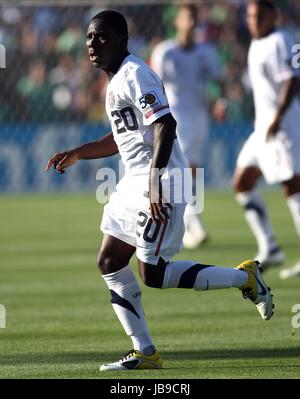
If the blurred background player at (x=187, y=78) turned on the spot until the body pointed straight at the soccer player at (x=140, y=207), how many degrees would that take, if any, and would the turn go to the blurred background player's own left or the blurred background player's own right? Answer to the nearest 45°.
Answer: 0° — they already face them

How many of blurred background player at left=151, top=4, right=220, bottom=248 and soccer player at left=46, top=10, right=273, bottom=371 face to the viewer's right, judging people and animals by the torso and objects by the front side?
0

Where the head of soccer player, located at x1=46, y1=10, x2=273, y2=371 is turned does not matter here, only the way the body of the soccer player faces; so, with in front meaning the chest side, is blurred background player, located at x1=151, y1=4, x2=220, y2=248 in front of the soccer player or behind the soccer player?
behind

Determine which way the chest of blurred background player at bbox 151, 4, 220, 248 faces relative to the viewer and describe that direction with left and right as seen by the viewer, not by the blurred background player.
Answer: facing the viewer

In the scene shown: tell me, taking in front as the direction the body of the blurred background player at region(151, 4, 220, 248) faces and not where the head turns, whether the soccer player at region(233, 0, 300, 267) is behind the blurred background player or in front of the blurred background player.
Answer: in front

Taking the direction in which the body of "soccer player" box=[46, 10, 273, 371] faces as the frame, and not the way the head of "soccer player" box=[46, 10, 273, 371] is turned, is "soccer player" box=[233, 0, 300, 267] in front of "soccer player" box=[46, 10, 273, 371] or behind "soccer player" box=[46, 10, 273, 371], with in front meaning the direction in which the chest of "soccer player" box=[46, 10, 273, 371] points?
behind
